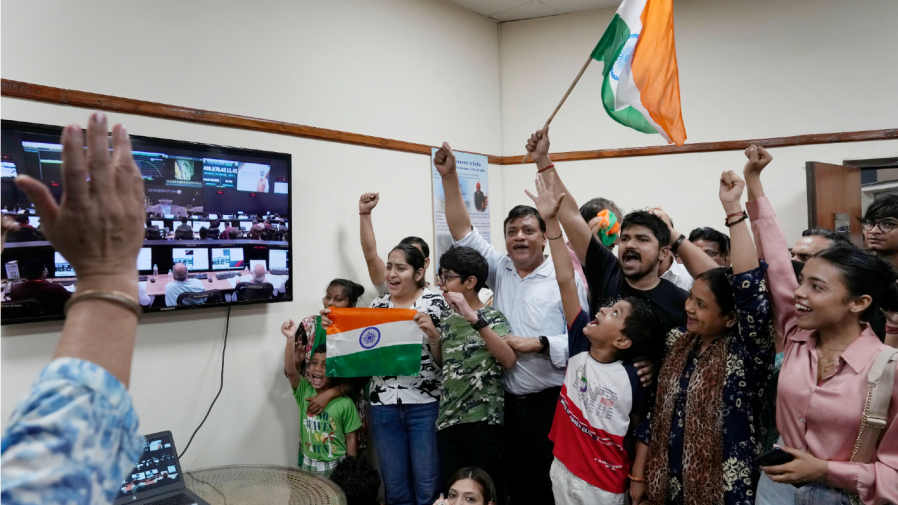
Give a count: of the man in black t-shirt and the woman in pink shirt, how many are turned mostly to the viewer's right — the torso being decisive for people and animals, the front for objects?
0

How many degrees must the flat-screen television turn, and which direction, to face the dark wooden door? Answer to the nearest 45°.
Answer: approximately 45° to its left

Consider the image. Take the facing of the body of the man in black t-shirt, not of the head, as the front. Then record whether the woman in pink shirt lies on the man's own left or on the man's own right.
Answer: on the man's own left

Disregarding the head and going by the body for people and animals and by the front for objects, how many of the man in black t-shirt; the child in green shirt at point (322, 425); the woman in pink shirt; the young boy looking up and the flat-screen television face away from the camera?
0

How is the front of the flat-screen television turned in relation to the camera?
facing the viewer and to the right of the viewer

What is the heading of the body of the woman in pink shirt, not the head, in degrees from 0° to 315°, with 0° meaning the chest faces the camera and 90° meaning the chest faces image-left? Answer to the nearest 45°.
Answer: approximately 45°

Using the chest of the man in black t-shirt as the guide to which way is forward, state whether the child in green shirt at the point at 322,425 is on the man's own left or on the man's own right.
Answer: on the man's own right

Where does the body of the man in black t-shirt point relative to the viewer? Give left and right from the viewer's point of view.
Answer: facing the viewer and to the left of the viewer

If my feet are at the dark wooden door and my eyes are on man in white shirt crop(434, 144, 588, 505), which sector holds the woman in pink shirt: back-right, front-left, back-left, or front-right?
front-left

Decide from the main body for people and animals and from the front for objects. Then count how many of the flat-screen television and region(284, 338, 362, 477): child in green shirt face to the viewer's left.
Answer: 0

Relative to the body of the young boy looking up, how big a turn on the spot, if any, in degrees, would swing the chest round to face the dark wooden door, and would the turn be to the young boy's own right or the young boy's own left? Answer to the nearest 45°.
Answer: approximately 180°

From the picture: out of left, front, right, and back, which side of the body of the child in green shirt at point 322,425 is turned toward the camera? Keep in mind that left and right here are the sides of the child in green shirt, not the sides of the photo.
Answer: front

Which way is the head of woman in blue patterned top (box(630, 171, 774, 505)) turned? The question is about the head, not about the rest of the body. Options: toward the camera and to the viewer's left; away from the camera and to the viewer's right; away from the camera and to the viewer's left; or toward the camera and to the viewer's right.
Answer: toward the camera and to the viewer's left

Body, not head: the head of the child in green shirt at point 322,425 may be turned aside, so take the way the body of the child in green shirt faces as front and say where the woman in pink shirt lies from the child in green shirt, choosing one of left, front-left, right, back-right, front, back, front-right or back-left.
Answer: front-left

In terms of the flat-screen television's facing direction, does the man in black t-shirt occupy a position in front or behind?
in front

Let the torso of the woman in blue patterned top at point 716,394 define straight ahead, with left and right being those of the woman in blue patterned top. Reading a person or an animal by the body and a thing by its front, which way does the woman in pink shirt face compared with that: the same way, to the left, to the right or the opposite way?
the same way

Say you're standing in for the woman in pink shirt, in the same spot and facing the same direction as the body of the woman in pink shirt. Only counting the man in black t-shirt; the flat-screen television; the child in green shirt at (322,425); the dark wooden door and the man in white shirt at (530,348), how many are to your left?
0

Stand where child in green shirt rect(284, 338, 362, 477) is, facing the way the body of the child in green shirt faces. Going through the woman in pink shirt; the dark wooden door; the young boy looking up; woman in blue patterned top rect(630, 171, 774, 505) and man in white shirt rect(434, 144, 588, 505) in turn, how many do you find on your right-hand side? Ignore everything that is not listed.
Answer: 0
